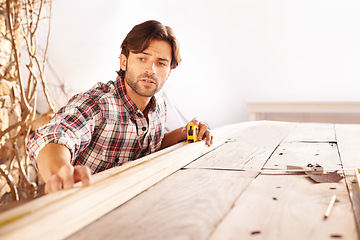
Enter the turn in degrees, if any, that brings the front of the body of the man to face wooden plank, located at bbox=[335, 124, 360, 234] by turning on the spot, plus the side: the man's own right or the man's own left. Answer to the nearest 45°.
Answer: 0° — they already face it

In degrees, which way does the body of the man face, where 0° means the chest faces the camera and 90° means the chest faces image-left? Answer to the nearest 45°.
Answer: approximately 315°

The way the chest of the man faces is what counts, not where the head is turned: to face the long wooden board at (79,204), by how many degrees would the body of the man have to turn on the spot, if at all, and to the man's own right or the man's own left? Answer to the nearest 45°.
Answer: approximately 45° to the man's own right

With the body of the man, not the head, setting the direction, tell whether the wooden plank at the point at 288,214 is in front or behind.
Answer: in front
